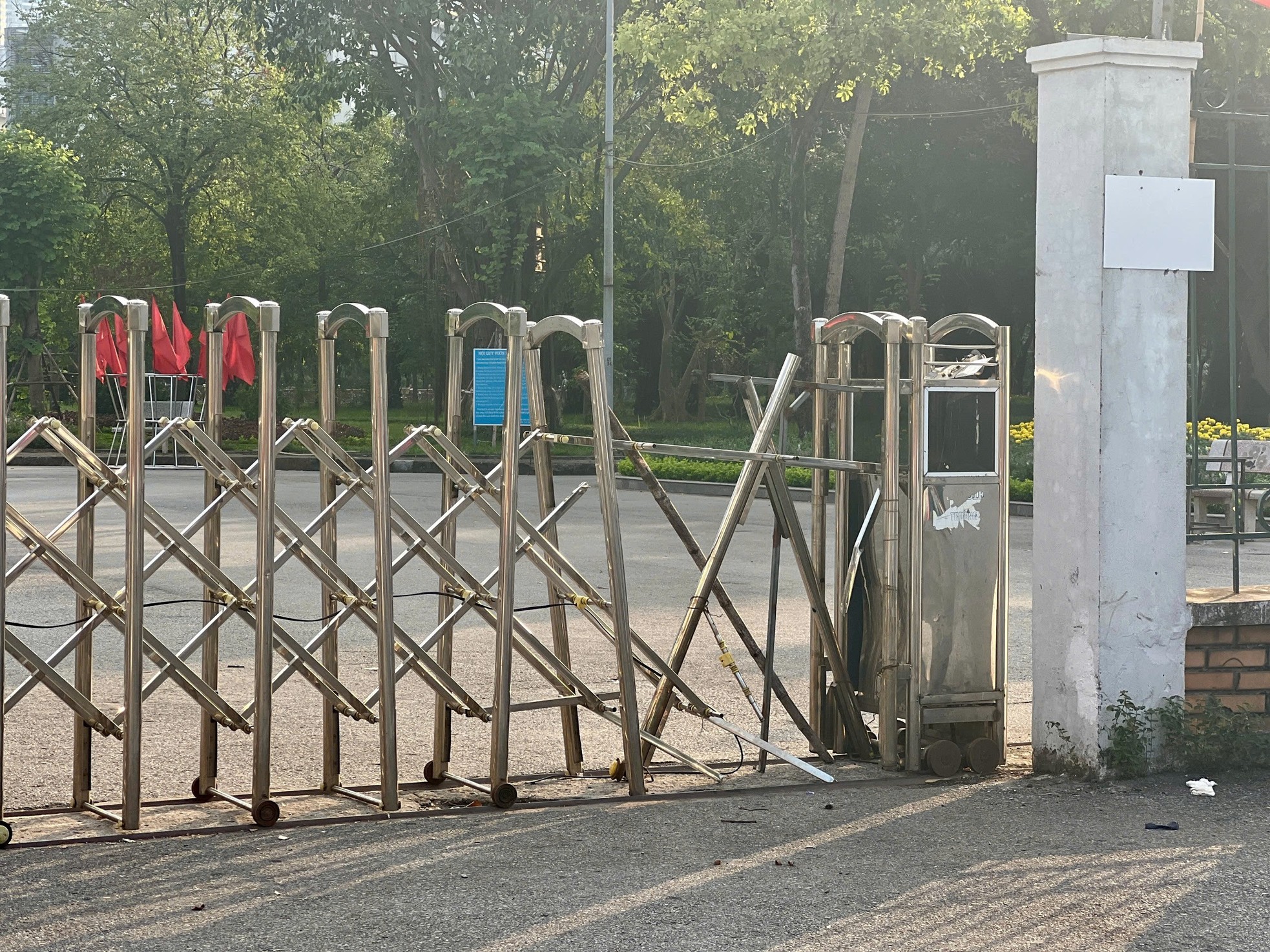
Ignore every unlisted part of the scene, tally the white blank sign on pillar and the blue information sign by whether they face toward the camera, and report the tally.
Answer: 2

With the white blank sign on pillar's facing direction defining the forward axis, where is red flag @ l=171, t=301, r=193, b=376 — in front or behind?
behind

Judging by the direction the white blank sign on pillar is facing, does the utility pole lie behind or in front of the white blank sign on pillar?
behind

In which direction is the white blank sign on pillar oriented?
toward the camera

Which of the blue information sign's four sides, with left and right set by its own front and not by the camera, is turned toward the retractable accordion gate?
front

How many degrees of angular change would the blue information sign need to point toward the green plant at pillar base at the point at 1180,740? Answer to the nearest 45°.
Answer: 0° — it already faces it

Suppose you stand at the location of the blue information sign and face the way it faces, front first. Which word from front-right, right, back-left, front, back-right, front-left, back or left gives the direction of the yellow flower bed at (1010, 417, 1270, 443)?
back-left

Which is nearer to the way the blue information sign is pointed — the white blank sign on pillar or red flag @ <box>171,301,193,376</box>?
the white blank sign on pillar

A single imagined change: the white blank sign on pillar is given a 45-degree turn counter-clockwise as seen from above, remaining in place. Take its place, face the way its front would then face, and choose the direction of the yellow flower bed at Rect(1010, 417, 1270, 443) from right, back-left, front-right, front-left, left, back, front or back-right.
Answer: back-left

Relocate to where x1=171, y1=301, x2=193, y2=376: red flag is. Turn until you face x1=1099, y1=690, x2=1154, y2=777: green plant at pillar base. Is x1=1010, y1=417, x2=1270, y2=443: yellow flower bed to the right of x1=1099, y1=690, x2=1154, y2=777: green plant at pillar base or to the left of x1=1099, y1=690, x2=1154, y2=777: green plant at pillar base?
left

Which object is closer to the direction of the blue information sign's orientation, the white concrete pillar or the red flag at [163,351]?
the white concrete pillar
